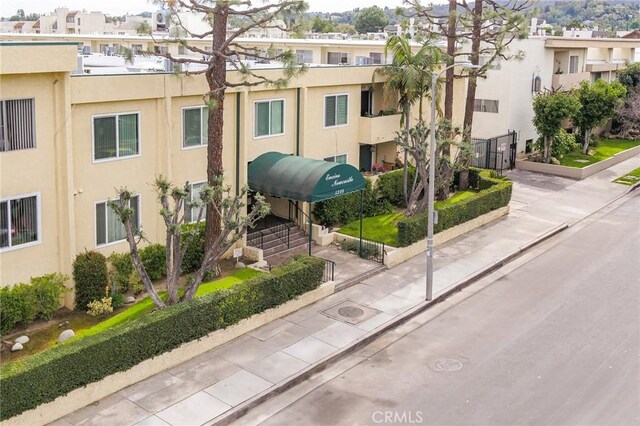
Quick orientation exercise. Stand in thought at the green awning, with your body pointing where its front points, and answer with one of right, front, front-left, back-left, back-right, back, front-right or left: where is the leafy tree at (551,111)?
left

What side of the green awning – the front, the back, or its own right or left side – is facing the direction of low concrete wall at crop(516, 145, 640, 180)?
left

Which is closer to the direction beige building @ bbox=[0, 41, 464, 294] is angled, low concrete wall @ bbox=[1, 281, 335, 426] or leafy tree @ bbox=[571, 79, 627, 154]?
the low concrete wall

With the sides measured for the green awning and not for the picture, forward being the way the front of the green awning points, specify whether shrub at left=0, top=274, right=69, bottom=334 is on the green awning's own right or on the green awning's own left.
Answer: on the green awning's own right

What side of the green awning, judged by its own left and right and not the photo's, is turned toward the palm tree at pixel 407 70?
left

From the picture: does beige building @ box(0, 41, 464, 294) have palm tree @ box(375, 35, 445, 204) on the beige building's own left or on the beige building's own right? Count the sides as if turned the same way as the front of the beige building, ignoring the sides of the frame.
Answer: on the beige building's own left

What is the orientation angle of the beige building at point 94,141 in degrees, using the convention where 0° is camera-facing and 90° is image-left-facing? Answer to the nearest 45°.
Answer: approximately 315°

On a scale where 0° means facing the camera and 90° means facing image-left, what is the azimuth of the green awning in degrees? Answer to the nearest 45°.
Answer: approximately 315°

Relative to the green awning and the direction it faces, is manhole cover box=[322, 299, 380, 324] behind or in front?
in front

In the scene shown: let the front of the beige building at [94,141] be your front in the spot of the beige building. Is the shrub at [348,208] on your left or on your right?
on your left

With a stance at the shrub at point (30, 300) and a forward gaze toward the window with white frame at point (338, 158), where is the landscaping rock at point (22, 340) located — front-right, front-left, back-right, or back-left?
back-right

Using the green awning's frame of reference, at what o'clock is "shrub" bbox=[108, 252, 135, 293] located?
The shrub is roughly at 3 o'clock from the green awning.
